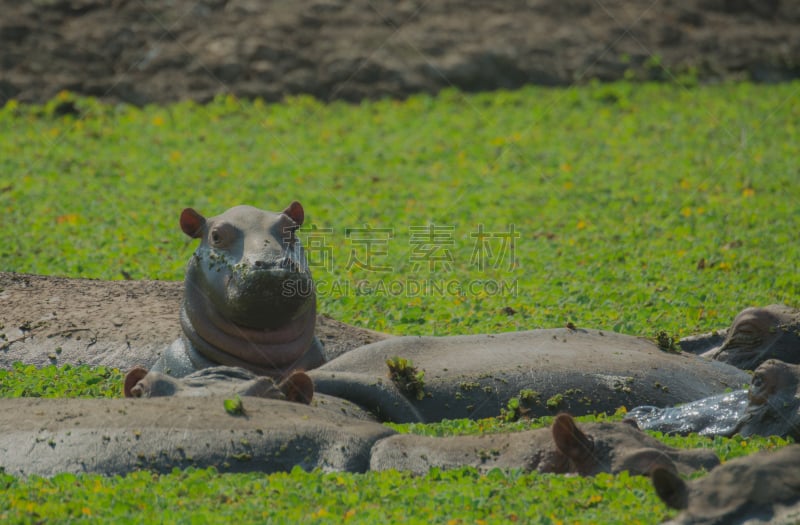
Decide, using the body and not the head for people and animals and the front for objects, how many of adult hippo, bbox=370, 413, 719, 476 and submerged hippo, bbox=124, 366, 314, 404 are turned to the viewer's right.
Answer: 1

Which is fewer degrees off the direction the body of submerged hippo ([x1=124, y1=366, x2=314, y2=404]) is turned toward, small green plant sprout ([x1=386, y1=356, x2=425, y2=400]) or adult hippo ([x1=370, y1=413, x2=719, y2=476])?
the adult hippo

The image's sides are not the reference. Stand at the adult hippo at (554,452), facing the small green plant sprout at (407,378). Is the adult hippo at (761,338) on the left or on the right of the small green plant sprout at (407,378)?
right

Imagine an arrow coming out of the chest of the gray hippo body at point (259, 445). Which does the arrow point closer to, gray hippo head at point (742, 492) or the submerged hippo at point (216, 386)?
the gray hippo head

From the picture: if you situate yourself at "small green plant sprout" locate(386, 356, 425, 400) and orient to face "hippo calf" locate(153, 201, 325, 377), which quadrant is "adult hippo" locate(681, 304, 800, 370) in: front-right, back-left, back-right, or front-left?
back-right

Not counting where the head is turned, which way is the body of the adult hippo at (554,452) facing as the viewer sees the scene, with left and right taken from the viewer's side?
facing to the right of the viewer

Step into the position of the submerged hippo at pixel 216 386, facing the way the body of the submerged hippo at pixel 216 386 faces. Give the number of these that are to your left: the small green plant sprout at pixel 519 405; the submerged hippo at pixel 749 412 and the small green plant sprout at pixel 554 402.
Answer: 3

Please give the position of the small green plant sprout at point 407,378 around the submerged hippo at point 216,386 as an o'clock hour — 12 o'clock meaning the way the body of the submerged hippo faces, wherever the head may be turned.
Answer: The small green plant sprout is roughly at 8 o'clock from the submerged hippo.

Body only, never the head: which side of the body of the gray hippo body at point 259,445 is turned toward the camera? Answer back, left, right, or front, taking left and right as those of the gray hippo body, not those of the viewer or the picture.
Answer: right

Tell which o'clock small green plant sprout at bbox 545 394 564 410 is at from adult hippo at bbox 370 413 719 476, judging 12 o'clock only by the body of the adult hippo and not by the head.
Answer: The small green plant sprout is roughly at 9 o'clock from the adult hippo.

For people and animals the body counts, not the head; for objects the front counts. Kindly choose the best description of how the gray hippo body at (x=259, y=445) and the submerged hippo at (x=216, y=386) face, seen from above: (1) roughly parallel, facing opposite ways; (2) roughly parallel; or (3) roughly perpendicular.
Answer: roughly perpendicular

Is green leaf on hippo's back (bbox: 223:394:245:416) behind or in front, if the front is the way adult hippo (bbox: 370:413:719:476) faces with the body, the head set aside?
behind

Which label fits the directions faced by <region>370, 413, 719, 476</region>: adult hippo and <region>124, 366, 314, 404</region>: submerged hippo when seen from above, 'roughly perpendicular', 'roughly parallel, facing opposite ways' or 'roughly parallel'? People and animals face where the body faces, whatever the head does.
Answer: roughly perpendicular
